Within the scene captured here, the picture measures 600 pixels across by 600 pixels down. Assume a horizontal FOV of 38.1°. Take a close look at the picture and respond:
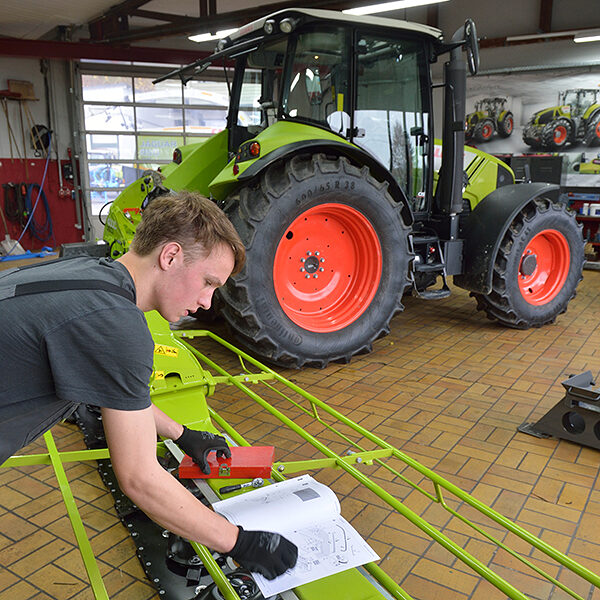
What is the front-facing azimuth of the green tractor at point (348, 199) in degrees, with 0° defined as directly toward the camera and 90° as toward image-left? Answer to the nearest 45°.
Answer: approximately 225°

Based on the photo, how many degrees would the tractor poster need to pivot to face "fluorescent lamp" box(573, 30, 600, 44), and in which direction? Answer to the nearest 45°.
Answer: approximately 45° to its left

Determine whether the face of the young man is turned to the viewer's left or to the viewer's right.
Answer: to the viewer's right

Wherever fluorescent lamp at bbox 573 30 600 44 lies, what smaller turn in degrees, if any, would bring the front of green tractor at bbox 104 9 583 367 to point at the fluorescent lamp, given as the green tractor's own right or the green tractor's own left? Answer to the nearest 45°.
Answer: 0° — it already faces it

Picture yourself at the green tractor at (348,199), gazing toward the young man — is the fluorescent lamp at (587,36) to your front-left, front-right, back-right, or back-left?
back-left

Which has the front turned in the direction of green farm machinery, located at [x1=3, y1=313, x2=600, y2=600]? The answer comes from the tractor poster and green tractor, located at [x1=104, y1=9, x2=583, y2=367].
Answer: the tractor poster

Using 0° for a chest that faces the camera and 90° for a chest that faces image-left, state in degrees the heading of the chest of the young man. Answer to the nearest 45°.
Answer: approximately 270°

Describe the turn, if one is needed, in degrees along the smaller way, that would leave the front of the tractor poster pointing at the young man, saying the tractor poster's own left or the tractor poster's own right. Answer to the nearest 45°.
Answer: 0° — it already faces them

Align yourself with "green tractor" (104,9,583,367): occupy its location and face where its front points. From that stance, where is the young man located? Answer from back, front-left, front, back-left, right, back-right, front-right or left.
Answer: back-right

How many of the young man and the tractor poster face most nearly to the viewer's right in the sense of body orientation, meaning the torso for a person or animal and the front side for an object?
1
